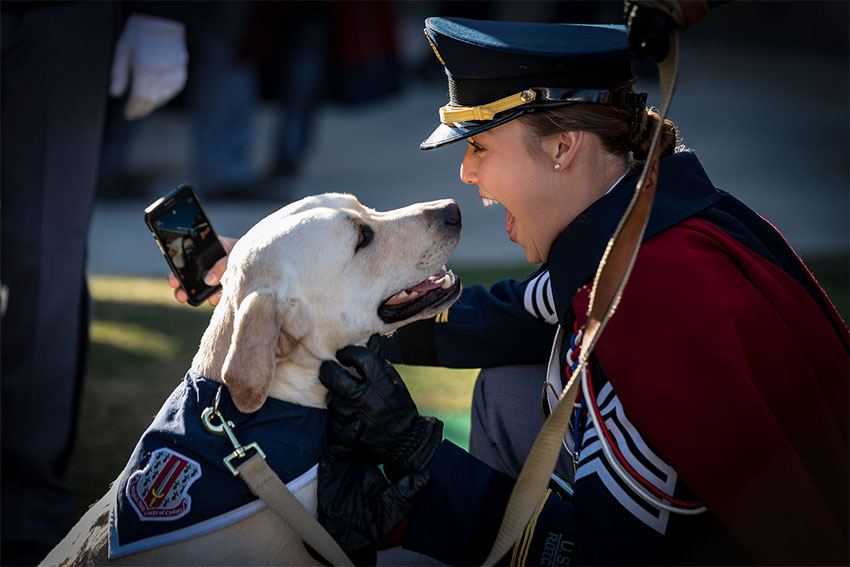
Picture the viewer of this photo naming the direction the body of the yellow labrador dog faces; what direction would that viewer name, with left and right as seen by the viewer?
facing to the right of the viewer

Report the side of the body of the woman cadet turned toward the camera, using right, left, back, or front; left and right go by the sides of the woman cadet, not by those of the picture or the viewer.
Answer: left

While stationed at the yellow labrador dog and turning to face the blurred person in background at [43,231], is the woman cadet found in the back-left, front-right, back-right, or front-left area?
back-right

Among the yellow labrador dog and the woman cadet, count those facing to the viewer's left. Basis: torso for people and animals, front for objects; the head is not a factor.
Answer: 1

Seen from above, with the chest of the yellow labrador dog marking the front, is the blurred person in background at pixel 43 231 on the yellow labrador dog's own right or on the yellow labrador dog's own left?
on the yellow labrador dog's own left

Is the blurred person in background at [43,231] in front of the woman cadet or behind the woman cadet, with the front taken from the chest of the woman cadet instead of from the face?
in front

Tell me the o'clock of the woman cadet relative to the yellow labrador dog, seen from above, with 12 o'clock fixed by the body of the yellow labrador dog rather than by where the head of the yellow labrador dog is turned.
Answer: The woman cadet is roughly at 1 o'clock from the yellow labrador dog.

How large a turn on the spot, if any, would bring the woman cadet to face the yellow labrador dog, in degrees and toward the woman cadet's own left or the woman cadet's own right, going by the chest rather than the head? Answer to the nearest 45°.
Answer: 0° — they already face it

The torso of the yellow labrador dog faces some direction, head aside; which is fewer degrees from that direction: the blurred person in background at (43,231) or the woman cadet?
the woman cadet

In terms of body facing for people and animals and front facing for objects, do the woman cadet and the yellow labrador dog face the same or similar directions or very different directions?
very different directions
